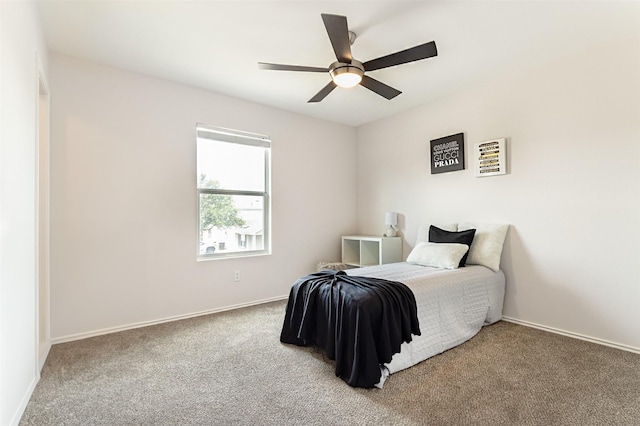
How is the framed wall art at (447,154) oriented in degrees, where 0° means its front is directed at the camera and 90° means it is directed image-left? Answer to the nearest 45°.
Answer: approximately 45°

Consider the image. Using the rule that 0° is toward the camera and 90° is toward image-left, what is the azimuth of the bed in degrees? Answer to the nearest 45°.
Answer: approximately 45°

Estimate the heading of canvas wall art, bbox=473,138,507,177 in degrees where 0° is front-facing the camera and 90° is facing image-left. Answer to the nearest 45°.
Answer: approximately 45°
